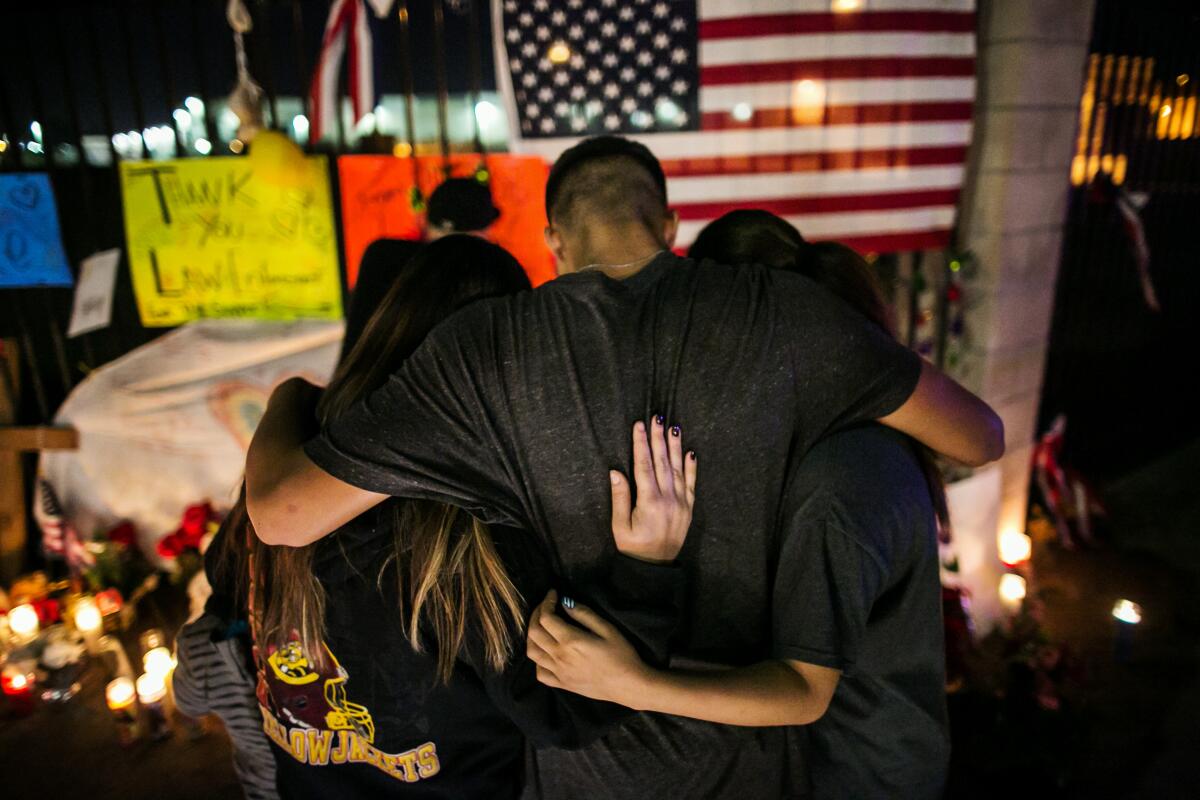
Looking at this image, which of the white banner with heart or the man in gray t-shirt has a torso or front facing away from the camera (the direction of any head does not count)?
the man in gray t-shirt

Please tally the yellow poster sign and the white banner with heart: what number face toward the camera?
2

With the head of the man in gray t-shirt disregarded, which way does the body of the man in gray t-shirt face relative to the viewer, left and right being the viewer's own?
facing away from the viewer

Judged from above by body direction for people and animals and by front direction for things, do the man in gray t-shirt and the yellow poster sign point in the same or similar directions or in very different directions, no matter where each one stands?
very different directions

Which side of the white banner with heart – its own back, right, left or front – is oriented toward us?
front

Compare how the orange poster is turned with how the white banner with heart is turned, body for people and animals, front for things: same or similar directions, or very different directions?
same or similar directions

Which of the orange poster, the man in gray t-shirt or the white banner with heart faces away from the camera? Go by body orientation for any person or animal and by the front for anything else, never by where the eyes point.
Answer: the man in gray t-shirt

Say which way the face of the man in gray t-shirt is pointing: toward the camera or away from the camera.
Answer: away from the camera

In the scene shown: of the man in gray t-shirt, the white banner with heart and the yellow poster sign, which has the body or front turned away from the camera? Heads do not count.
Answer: the man in gray t-shirt

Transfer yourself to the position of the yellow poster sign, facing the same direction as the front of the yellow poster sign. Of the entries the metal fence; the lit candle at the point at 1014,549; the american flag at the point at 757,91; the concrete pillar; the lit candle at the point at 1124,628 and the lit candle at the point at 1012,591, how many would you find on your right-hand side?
0

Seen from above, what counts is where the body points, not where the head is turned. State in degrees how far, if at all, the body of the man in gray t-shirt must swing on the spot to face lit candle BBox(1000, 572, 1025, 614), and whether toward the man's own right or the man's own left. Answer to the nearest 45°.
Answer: approximately 45° to the man's own right

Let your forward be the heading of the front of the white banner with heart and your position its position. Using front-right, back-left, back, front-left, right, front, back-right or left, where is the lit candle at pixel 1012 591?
front-left

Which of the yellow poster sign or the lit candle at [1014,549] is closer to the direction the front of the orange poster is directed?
the lit candle

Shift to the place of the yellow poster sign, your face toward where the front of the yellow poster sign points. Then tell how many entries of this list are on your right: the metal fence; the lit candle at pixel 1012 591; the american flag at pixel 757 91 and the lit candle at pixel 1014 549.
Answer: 0

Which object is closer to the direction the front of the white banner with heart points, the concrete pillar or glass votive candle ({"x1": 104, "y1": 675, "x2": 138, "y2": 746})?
the glass votive candle

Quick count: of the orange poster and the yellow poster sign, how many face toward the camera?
2

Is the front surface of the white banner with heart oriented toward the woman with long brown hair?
yes

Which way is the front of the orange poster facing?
toward the camera
